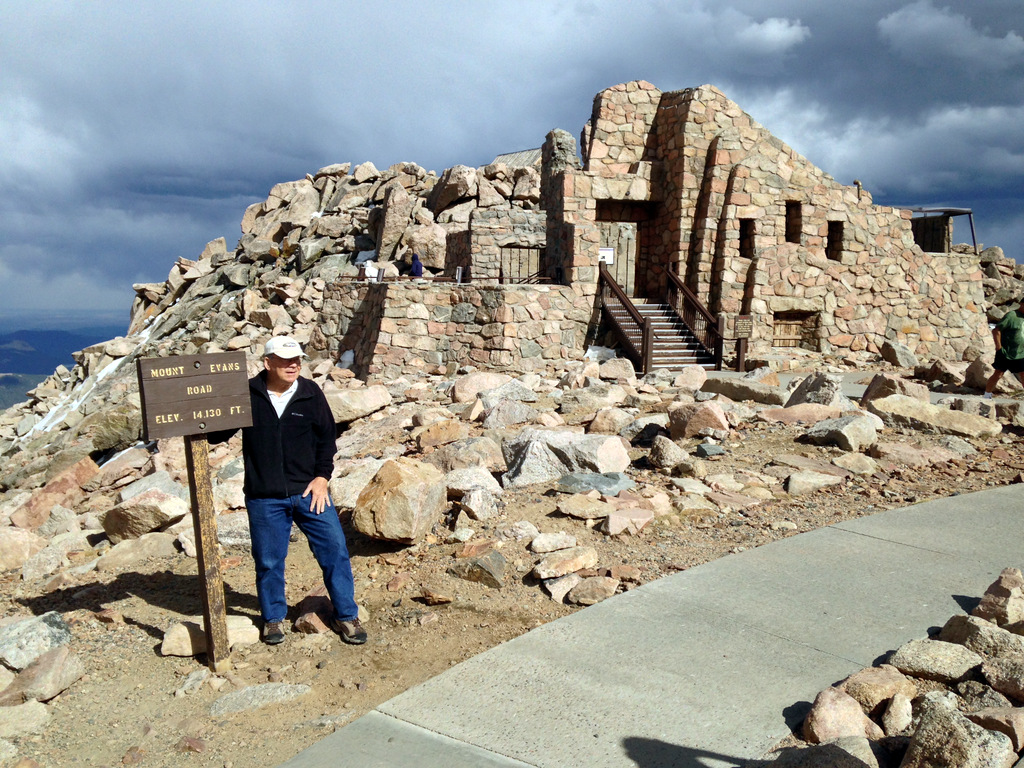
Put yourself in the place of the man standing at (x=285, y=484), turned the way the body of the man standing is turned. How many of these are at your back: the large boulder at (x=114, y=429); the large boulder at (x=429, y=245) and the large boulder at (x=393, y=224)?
3

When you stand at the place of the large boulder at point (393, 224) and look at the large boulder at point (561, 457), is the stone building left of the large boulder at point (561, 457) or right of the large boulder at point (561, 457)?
left

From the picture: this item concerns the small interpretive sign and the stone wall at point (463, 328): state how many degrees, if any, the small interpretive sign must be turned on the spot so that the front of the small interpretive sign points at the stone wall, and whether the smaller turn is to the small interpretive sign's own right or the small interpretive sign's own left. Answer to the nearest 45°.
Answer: approximately 45° to the small interpretive sign's own right

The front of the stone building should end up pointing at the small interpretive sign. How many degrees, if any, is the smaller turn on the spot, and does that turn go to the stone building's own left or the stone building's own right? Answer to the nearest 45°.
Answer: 0° — it already faces it

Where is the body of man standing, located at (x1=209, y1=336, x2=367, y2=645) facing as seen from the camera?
toward the camera

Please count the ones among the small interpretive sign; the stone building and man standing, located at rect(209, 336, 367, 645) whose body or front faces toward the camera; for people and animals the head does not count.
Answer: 3

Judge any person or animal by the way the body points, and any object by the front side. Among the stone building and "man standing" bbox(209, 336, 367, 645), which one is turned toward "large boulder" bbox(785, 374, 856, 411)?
the stone building

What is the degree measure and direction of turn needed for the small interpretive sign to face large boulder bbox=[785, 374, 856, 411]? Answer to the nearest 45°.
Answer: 0° — it already faces it

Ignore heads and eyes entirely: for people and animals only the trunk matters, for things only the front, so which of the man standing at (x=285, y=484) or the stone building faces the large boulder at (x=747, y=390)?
the stone building

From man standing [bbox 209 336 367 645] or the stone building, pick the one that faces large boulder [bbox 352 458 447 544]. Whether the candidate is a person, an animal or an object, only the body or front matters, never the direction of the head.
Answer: the stone building

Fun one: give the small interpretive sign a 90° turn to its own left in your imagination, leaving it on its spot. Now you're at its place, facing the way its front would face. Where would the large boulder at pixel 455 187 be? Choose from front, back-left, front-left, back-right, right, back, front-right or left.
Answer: back-left

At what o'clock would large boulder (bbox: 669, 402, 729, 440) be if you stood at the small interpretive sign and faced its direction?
The large boulder is roughly at 12 o'clock from the small interpretive sign.

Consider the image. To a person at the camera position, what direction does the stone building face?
facing the viewer

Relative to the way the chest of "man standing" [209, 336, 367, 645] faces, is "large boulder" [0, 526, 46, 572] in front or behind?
behind

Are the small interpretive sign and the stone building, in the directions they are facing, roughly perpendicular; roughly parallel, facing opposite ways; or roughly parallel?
roughly parallel

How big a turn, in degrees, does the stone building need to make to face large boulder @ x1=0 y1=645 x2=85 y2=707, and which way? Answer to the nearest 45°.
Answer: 0° — it already faces it

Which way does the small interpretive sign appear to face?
toward the camera

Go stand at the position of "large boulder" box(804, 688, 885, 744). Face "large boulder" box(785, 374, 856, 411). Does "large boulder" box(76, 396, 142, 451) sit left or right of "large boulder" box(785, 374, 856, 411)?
left

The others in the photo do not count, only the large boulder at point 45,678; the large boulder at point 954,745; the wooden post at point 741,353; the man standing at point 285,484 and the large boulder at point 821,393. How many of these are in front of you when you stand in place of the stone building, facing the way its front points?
5
